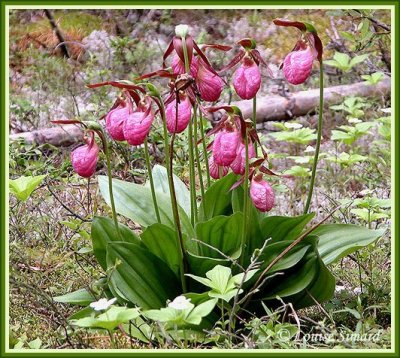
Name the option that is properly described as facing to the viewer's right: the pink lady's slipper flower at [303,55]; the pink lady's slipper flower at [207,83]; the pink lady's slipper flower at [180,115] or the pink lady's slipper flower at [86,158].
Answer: the pink lady's slipper flower at [207,83]

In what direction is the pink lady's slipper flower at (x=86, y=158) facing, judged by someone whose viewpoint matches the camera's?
facing to the left of the viewer

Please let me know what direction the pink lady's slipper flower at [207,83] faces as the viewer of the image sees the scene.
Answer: facing to the right of the viewer
